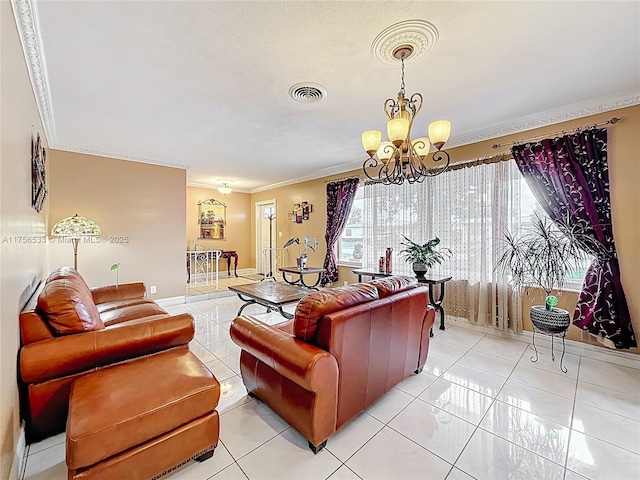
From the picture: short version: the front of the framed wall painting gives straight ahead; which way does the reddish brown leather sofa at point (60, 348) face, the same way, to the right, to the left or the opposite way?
to the left

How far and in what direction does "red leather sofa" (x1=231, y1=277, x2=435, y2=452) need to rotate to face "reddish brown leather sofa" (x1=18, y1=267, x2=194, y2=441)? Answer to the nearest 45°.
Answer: approximately 45° to its left

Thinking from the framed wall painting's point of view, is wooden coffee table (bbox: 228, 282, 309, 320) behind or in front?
in front

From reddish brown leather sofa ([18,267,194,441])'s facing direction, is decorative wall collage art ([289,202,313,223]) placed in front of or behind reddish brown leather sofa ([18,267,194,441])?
in front

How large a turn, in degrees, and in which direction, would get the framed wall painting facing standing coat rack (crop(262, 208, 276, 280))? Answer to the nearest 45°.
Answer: approximately 90° to its left

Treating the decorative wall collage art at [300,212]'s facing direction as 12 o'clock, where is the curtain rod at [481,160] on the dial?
The curtain rod is roughly at 9 o'clock from the decorative wall collage art.

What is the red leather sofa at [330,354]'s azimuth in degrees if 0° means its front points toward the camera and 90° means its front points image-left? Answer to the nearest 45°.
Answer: approximately 135°

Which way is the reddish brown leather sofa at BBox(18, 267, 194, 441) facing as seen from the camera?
to the viewer's right

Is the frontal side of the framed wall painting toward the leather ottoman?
yes
